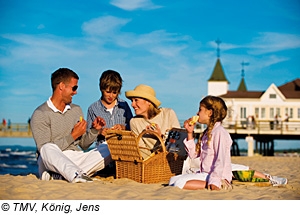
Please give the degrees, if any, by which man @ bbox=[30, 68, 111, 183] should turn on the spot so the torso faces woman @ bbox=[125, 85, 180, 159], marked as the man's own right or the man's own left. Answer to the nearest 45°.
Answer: approximately 45° to the man's own left

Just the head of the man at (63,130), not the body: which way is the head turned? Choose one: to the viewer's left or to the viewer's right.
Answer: to the viewer's right

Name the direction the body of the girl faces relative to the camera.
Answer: to the viewer's left

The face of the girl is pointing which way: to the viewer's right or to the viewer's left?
to the viewer's left

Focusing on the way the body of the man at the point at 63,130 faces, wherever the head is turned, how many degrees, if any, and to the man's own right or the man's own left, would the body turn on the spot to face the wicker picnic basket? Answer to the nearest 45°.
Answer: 0° — they already face it

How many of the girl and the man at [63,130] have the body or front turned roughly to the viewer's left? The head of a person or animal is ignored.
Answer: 1

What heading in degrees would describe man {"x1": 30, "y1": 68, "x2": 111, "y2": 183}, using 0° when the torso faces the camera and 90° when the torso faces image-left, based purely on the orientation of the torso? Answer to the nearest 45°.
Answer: approximately 315°

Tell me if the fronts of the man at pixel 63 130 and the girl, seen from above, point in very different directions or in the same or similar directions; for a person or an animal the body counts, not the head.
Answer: very different directions
